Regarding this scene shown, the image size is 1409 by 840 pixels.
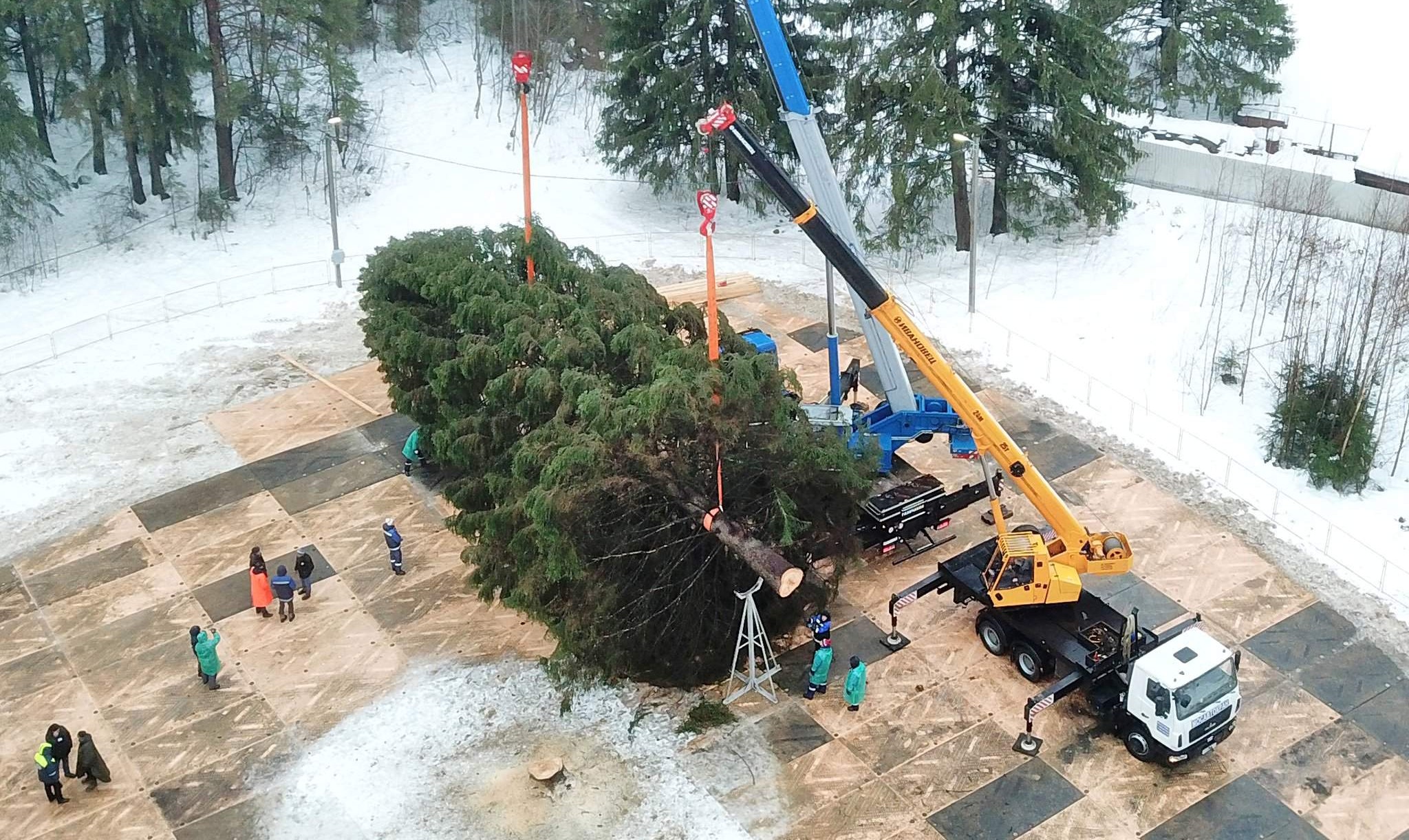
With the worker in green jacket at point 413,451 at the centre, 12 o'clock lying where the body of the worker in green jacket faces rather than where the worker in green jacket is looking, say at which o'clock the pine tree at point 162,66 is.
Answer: The pine tree is roughly at 8 o'clock from the worker in green jacket.

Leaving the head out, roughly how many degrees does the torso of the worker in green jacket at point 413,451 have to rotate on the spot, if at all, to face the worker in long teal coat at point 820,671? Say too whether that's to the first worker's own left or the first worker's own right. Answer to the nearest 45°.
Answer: approximately 45° to the first worker's own right

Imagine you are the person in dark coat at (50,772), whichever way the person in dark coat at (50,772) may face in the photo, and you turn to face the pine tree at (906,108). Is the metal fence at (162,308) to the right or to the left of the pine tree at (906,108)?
left

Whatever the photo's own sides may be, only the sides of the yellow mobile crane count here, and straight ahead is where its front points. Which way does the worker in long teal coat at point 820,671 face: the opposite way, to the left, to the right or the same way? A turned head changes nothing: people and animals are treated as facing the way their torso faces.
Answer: the opposite way

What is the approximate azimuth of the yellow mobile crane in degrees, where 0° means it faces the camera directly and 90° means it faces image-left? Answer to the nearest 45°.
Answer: approximately 315°

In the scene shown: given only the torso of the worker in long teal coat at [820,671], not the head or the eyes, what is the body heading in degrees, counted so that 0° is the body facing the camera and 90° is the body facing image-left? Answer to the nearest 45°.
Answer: approximately 135°

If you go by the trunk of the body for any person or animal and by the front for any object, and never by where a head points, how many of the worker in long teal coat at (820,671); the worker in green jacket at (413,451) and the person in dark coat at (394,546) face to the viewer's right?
2

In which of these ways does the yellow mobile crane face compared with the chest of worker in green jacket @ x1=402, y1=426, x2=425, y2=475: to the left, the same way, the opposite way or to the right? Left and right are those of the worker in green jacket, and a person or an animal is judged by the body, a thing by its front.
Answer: to the right

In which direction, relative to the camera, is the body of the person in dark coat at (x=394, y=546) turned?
to the viewer's right

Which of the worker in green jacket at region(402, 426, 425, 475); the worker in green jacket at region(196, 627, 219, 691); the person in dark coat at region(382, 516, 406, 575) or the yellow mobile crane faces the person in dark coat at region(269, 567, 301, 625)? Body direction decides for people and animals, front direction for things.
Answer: the worker in green jacket at region(196, 627, 219, 691)

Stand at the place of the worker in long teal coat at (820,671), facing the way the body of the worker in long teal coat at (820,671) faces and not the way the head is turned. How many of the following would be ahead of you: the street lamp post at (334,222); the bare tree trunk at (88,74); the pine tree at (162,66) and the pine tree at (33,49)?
4

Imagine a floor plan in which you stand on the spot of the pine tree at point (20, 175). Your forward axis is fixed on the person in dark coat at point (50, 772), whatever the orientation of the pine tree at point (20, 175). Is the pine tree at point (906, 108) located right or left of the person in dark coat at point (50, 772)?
left

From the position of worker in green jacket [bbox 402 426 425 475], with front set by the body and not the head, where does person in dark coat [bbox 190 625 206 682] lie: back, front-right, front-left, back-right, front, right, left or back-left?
back-right

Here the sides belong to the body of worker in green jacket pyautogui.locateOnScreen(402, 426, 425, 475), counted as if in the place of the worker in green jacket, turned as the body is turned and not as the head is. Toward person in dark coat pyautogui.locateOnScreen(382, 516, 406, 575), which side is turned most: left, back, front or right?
right

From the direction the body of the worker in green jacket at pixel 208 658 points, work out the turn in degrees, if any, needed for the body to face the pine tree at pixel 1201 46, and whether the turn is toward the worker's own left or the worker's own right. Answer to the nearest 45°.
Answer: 0° — they already face it

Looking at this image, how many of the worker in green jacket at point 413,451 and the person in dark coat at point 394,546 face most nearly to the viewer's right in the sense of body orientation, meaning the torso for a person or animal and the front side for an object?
2

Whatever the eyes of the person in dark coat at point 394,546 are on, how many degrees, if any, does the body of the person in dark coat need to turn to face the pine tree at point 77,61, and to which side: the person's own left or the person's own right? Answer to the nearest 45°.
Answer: approximately 135° to the person's own left
